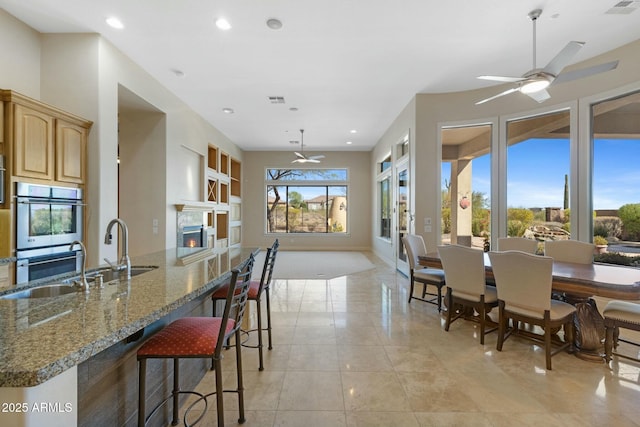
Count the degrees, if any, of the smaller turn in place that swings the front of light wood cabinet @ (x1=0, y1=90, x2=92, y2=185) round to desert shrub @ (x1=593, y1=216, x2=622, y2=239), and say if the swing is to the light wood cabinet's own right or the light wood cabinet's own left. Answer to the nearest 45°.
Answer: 0° — it already faces it

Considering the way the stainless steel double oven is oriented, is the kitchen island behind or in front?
in front

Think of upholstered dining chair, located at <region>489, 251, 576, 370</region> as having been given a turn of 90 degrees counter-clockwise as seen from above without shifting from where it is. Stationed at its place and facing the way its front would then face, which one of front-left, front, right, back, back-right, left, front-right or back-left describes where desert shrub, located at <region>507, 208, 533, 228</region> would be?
front-right

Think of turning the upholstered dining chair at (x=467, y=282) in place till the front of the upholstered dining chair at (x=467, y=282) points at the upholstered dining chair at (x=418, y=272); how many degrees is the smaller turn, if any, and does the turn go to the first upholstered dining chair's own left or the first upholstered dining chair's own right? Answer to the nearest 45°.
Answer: approximately 90° to the first upholstered dining chair's own left

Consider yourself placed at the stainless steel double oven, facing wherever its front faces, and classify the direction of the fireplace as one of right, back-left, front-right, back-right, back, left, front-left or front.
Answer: left

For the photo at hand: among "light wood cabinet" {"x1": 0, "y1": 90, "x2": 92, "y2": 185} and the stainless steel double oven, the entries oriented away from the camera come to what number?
0

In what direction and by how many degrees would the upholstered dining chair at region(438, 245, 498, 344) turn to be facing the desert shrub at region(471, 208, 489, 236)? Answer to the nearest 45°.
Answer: approximately 45° to its left

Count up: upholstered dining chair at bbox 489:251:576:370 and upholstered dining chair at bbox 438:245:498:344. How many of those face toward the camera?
0

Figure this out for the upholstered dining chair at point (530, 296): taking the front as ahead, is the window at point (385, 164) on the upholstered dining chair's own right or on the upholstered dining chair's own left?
on the upholstered dining chair's own left

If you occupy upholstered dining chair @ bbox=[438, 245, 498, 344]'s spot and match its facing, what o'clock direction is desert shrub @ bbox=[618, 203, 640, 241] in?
The desert shrub is roughly at 12 o'clock from the upholstered dining chair.
